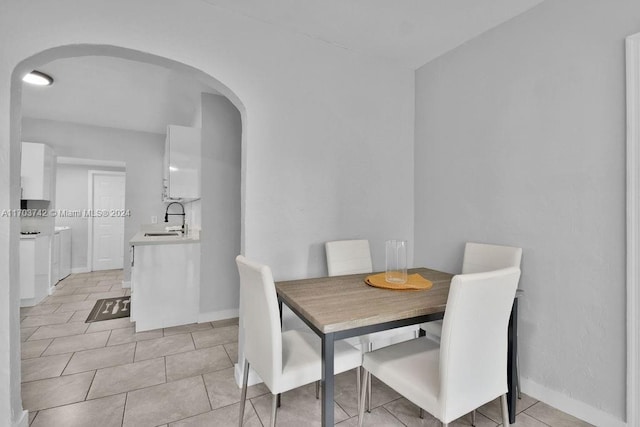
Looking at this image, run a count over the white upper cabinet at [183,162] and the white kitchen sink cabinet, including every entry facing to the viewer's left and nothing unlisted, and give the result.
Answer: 2

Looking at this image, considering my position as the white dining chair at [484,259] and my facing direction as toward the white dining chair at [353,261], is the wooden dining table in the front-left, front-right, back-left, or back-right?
front-left

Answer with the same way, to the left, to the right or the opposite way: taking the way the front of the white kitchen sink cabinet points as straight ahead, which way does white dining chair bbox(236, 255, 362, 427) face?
the opposite way

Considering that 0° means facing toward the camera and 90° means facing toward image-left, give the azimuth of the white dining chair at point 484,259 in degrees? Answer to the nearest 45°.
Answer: approximately 45°

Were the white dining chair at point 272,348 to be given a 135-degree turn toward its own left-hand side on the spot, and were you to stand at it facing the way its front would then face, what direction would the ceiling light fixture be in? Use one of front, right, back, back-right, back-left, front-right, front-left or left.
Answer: front-right

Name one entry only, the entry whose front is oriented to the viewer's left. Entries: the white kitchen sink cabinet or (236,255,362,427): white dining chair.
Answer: the white kitchen sink cabinet

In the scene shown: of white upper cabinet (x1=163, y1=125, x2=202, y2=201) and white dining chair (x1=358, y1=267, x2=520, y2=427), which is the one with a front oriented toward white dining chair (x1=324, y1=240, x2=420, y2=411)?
white dining chair (x1=358, y1=267, x2=520, y2=427)

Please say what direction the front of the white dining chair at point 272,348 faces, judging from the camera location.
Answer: facing away from the viewer and to the right of the viewer

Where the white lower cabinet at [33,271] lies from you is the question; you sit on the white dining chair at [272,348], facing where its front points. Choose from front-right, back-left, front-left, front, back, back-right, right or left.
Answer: left

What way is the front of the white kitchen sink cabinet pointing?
to the viewer's left

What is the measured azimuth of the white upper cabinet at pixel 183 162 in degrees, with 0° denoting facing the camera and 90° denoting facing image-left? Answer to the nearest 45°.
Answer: approximately 90°

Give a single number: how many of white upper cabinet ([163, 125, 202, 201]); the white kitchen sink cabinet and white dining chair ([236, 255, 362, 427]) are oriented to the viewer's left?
2

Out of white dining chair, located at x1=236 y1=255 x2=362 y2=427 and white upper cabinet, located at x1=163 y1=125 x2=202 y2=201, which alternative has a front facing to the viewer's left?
the white upper cabinet

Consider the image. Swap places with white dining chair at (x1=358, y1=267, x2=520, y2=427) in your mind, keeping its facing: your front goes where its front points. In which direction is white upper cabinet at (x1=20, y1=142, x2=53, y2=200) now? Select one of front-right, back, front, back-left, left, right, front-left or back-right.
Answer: front-left
